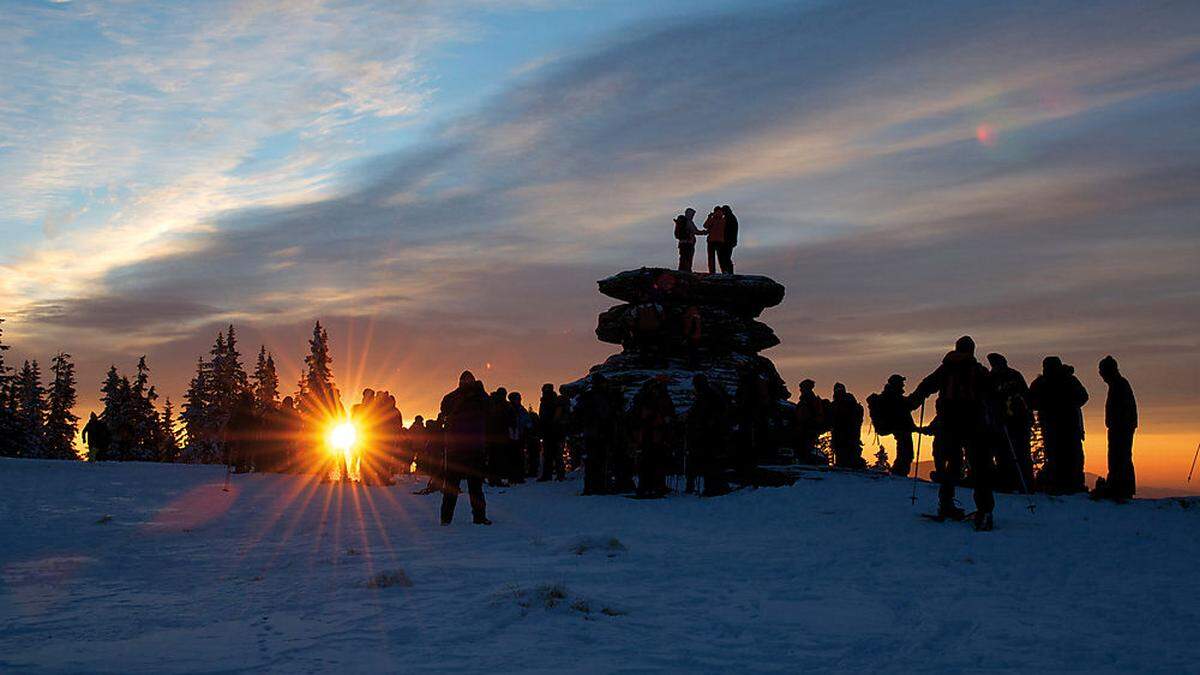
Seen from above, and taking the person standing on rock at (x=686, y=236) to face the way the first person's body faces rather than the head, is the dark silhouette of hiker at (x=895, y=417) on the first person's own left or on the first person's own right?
on the first person's own right

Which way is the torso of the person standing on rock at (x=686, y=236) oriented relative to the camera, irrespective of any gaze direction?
to the viewer's right

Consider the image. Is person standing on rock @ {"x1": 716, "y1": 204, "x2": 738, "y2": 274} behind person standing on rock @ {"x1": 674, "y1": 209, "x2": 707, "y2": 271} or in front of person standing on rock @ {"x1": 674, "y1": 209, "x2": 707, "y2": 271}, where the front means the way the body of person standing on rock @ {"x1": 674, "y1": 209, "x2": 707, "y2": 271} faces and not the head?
in front
